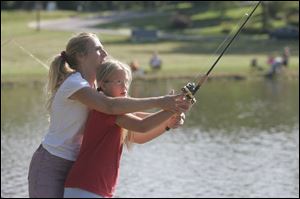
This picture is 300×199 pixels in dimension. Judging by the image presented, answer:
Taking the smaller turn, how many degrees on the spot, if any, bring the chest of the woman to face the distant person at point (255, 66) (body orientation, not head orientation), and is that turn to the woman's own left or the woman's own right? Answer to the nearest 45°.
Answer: approximately 90° to the woman's own left

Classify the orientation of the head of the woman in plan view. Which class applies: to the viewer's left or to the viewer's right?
to the viewer's right

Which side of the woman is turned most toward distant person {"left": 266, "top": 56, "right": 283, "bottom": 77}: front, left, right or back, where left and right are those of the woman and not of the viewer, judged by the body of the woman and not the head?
left

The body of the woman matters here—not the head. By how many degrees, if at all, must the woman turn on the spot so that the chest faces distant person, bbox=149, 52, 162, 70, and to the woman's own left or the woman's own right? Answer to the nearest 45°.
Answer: approximately 90° to the woman's own left

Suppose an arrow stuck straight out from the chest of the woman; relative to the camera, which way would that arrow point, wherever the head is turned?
to the viewer's right
